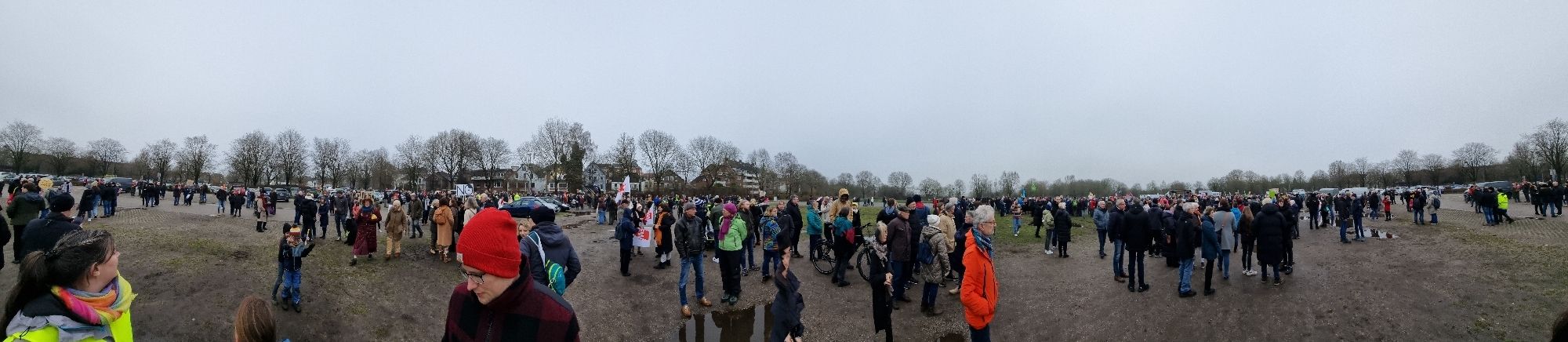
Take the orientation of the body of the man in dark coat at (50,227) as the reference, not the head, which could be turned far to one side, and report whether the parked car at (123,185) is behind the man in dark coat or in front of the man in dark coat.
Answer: in front

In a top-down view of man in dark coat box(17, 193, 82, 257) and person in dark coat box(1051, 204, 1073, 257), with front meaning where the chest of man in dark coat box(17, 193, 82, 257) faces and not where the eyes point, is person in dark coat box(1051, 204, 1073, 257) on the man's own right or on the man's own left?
on the man's own right

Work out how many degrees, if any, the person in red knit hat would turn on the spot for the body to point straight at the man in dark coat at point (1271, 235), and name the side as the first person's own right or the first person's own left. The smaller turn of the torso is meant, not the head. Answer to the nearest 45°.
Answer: approximately 135° to the first person's own left

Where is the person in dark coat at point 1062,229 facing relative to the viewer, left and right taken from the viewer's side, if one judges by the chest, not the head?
facing away from the viewer

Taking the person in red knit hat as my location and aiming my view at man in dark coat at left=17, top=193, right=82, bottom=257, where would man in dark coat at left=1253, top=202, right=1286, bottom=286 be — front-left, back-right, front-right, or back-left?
back-right

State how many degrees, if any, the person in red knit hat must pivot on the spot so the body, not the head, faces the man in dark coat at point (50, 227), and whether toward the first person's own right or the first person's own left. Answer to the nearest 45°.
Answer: approximately 90° to the first person's own right

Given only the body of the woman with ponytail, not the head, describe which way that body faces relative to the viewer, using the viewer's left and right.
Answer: facing to the right of the viewer

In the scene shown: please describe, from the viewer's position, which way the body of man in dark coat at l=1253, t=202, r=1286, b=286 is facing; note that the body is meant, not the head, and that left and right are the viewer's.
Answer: facing away from the viewer

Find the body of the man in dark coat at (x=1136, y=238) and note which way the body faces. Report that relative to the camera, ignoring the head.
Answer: away from the camera
